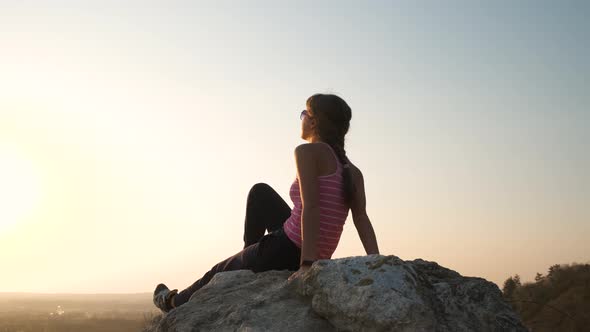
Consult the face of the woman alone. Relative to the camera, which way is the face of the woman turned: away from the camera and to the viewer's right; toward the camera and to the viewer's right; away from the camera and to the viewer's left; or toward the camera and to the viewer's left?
away from the camera and to the viewer's left

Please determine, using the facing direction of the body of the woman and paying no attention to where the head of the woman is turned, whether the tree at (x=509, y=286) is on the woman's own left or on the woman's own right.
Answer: on the woman's own right

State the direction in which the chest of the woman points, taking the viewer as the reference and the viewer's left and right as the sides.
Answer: facing away from the viewer and to the left of the viewer
